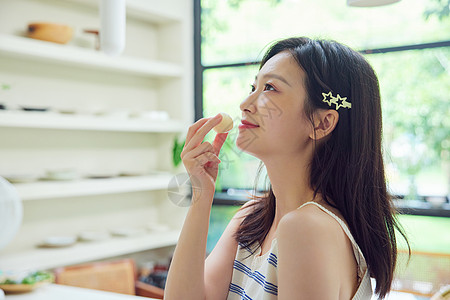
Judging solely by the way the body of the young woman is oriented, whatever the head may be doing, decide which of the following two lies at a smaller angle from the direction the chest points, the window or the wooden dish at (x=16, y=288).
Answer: the wooden dish

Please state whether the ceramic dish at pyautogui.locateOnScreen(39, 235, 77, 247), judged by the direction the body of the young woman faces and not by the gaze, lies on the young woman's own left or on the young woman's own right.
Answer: on the young woman's own right

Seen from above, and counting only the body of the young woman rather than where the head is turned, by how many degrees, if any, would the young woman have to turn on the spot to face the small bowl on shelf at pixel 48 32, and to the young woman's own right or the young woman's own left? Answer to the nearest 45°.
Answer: approximately 45° to the young woman's own right

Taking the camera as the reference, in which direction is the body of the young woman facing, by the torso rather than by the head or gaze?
to the viewer's left

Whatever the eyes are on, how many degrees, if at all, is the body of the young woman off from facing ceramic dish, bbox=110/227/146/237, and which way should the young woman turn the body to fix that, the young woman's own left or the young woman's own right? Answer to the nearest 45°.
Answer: approximately 45° to the young woman's own right

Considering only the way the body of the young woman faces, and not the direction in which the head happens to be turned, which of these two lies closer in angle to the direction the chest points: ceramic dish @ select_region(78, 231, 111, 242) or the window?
the ceramic dish

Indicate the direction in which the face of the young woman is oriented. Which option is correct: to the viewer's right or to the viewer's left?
to the viewer's left

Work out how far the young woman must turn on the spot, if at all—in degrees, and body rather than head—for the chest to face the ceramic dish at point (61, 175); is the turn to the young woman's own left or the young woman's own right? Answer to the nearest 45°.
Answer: approximately 45° to the young woman's own right

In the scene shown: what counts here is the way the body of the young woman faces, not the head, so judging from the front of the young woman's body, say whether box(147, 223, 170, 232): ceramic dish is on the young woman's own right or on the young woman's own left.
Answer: on the young woman's own right
